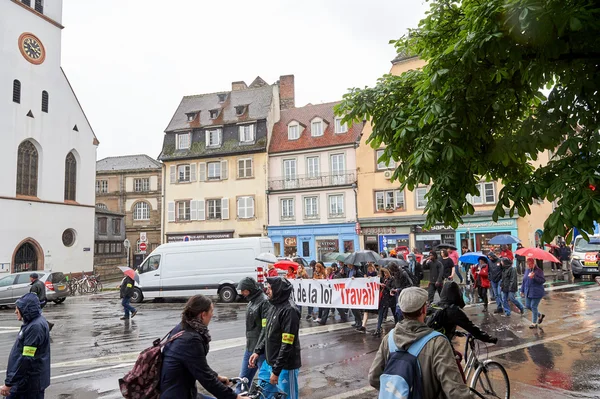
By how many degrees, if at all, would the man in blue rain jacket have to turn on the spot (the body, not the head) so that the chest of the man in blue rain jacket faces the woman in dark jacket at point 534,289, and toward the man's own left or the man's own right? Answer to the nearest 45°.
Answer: approximately 180°

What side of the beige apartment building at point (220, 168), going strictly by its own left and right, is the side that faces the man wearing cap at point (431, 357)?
front

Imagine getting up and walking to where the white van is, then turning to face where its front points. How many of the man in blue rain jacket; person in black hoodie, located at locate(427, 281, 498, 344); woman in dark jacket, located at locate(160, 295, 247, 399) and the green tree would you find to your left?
4

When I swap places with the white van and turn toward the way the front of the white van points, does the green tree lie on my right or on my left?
on my left

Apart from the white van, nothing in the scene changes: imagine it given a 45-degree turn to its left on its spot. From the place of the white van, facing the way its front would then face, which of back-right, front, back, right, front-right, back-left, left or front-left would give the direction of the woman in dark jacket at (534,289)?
left

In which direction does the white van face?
to the viewer's left

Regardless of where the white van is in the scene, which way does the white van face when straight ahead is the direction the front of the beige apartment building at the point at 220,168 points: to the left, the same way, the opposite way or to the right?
to the right

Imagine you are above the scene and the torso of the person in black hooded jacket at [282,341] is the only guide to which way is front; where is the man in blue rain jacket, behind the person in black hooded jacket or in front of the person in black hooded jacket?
in front
